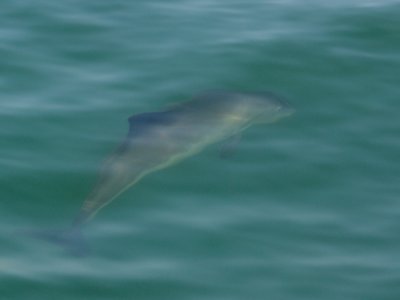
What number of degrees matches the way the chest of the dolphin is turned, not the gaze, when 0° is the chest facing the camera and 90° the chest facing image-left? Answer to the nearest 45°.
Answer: approximately 270°
